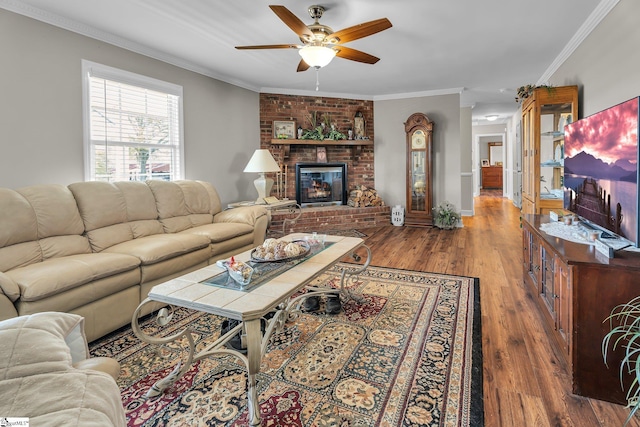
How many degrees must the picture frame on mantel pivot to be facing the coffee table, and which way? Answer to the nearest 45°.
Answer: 0° — it already faces it

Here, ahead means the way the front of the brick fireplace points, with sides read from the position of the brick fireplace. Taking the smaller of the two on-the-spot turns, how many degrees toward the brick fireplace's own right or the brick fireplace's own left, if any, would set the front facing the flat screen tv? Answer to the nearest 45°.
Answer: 0° — it already faces it

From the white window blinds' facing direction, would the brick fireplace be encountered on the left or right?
on its left

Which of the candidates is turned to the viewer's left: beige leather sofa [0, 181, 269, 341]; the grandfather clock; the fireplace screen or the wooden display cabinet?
the wooden display cabinet

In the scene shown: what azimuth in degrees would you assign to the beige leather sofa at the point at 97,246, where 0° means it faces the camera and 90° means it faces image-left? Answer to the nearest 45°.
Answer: approximately 315°

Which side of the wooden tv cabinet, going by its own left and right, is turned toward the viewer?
left

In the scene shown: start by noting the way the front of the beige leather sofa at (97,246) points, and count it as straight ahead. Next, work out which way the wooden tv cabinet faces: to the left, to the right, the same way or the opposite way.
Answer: the opposite way

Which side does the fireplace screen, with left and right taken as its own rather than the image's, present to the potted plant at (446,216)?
left

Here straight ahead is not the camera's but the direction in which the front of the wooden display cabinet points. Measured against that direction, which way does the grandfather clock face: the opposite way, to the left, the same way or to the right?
to the left

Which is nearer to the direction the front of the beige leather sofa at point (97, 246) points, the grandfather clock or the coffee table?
the coffee table

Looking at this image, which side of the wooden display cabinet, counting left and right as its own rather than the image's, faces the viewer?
left
